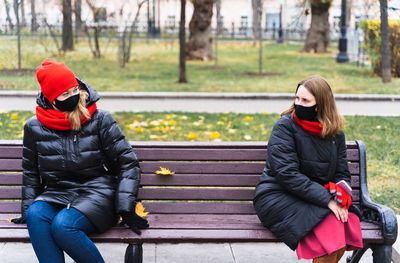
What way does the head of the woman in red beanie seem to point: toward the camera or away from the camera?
toward the camera

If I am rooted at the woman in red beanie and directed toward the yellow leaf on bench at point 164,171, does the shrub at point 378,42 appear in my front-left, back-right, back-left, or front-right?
front-left

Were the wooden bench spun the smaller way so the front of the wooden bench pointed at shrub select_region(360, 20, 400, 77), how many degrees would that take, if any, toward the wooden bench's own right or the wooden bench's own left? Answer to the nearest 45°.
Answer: approximately 180°

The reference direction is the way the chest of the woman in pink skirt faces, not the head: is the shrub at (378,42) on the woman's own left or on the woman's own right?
on the woman's own left

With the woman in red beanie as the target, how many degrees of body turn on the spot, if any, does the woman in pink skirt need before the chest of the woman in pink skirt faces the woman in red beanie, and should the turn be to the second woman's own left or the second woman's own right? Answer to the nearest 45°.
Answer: approximately 135° to the second woman's own right

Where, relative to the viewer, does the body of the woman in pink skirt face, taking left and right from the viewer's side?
facing the viewer and to the right of the viewer

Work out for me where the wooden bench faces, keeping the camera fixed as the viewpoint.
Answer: facing the viewer

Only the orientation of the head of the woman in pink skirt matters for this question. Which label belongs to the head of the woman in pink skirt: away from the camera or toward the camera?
toward the camera

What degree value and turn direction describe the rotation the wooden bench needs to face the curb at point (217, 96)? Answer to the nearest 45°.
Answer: approximately 180°

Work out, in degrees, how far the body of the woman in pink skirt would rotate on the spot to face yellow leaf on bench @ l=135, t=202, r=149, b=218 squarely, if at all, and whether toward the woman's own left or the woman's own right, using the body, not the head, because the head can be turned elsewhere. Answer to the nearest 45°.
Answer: approximately 135° to the woman's own right

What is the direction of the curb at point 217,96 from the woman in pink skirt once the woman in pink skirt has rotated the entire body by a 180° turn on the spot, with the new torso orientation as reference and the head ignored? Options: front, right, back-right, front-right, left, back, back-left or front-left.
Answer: front-right

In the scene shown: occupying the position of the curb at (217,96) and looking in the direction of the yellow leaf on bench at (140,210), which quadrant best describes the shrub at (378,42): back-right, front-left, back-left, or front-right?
back-left
